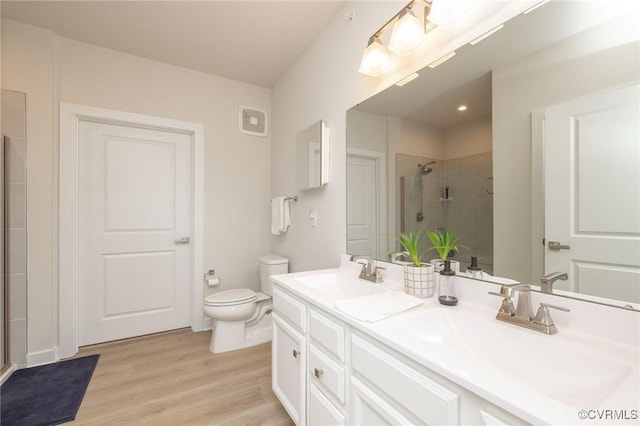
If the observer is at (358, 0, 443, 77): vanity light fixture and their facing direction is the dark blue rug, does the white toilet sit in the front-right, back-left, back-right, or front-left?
front-right

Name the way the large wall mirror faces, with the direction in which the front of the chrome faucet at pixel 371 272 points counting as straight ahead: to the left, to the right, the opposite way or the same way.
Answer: the same way

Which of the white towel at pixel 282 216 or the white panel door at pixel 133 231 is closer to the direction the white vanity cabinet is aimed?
the white panel door

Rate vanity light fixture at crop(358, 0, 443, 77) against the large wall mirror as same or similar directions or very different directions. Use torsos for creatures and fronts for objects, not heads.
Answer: same or similar directions

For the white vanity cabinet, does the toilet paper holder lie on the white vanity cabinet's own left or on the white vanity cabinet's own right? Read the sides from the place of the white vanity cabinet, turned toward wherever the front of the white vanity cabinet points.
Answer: on the white vanity cabinet's own right

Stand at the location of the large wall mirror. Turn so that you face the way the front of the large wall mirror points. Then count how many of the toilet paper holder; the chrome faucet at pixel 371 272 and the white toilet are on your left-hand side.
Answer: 0

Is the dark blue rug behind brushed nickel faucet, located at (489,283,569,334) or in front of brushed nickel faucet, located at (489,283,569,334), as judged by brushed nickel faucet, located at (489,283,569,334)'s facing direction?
in front

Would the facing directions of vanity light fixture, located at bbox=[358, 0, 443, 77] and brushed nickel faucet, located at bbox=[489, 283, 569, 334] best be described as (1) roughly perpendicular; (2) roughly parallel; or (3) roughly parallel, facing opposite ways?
roughly parallel

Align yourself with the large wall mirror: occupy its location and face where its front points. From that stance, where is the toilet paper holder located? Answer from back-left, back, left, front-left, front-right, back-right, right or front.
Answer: front-right

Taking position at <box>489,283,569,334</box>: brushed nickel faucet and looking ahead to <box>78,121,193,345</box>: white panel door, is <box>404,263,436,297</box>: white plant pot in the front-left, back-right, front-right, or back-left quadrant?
front-right

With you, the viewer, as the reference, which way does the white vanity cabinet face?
facing the viewer and to the left of the viewer

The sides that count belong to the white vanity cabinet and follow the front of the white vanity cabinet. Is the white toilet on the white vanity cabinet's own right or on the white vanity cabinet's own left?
on the white vanity cabinet's own right

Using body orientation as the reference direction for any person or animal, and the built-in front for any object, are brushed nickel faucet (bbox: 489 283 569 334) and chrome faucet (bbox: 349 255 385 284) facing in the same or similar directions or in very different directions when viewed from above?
same or similar directions

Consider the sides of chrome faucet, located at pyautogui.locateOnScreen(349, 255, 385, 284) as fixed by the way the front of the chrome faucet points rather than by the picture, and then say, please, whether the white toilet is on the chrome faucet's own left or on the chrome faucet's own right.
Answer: on the chrome faucet's own right

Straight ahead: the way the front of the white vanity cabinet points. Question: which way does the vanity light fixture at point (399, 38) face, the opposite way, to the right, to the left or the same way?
the same way

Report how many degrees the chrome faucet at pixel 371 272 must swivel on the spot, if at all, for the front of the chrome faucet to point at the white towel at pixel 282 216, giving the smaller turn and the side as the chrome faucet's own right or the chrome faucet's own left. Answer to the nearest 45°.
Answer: approximately 90° to the chrome faucet's own right
